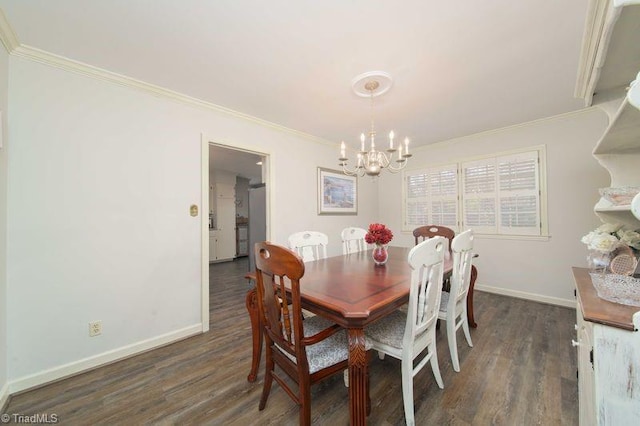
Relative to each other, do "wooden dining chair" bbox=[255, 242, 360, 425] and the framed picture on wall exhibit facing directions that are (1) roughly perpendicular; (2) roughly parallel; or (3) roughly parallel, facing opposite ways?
roughly perpendicular

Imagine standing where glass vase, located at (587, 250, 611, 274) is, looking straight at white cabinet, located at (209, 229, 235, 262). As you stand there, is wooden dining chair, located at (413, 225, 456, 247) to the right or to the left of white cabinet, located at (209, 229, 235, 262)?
right

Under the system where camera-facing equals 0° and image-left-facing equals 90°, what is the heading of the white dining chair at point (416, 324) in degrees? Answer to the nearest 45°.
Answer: approximately 135°

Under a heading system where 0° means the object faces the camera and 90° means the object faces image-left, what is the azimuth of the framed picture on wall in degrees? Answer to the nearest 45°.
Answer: approximately 315°

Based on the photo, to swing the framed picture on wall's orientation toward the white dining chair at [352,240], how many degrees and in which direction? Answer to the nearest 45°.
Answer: approximately 45° to its right

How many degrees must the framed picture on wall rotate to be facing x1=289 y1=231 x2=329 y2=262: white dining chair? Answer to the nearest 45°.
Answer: approximately 45° to its right

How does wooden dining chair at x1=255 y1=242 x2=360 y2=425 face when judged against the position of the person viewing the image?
facing away from the viewer and to the right of the viewer

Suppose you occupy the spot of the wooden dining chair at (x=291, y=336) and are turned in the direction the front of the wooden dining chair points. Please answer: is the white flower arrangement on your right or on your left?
on your right
